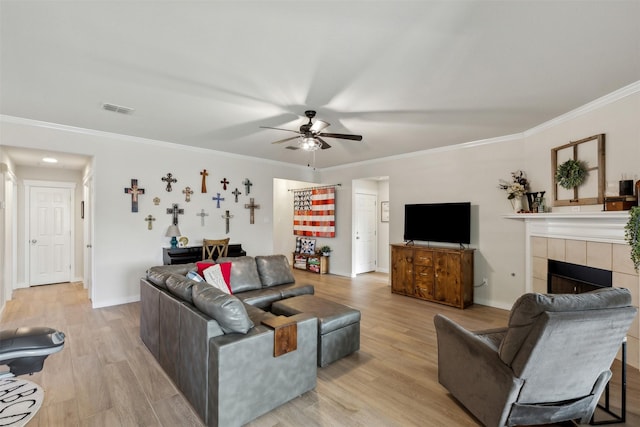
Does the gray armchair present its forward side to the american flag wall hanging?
yes

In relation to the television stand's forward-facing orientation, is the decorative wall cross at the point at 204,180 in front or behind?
in front

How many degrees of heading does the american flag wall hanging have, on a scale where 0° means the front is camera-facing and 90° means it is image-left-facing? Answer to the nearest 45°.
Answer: approximately 45°

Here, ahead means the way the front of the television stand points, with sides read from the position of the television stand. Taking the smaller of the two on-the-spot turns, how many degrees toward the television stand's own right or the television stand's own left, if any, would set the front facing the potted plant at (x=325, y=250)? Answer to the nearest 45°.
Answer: approximately 90° to the television stand's own right

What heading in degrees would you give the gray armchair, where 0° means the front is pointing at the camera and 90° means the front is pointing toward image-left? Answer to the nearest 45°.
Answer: approximately 135°

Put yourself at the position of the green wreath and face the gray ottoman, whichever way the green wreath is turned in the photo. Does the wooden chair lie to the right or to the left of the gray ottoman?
right

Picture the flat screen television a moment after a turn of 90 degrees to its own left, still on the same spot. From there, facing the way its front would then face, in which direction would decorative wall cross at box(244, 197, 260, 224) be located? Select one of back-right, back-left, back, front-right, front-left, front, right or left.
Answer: back-right

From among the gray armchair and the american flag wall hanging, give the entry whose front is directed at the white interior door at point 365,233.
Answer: the gray armchair

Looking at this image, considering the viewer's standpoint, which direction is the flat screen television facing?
facing the viewer and to the left of the viewer

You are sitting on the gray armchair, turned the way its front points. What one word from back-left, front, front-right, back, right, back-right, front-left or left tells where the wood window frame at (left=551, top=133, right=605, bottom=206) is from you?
front-right
